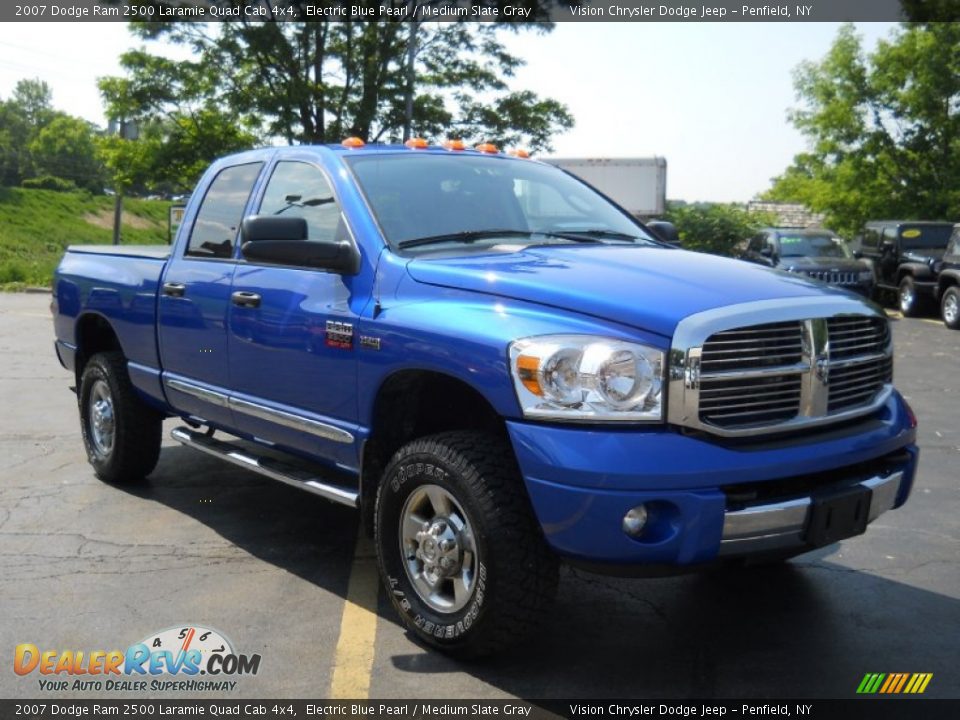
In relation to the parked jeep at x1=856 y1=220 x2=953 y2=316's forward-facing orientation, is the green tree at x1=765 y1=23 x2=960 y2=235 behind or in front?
behind

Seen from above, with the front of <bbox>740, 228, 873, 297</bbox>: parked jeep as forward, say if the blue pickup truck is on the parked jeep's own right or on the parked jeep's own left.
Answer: on the parked jeep's own right

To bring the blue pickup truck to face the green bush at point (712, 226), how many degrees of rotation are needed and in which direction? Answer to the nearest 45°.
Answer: approximately 135° to its left

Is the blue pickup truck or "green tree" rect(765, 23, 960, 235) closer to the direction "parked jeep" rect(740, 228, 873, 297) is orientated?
the blue pickup truck

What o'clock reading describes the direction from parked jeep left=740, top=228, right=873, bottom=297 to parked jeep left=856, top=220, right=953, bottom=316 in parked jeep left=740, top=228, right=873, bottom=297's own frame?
parked jeep left=856, top=220, right=953, bottom=316 is roughly at 9 o'clock from parked jeep left=740, top=228, right=873, bottom=297.

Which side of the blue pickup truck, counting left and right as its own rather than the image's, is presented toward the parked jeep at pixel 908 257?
left

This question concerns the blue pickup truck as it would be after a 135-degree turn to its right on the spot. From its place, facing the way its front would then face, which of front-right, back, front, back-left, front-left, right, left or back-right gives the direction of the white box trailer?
right

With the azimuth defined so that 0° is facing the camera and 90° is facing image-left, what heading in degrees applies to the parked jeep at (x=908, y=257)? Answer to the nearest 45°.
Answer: approximately 315°

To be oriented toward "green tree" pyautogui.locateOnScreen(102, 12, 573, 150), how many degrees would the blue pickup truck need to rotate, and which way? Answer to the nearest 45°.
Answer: approximately 135° to its left
